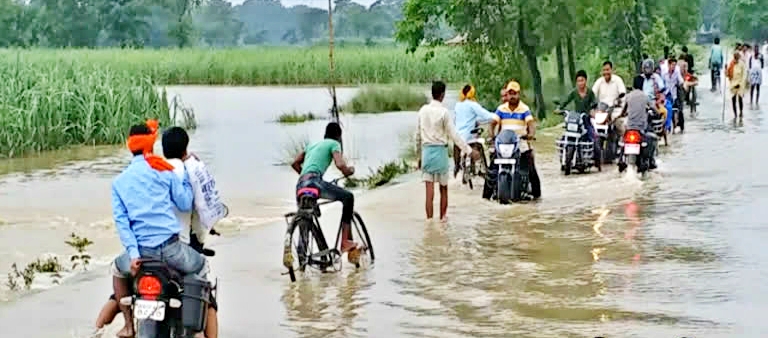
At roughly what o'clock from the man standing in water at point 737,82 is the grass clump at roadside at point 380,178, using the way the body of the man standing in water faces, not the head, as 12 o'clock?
The grass clump at roadside is roughly at 1 o'clock from the man standing in water.

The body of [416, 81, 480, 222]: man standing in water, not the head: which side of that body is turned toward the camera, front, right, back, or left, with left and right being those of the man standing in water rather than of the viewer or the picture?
back

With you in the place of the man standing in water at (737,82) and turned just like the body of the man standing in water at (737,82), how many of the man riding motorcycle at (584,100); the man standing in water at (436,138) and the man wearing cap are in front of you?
3

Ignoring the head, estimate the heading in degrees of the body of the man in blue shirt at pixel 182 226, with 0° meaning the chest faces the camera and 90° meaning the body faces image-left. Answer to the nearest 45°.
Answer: approximately 225°

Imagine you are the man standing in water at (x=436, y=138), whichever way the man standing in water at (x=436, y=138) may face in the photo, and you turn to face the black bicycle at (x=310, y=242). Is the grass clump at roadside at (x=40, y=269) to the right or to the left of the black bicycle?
right
